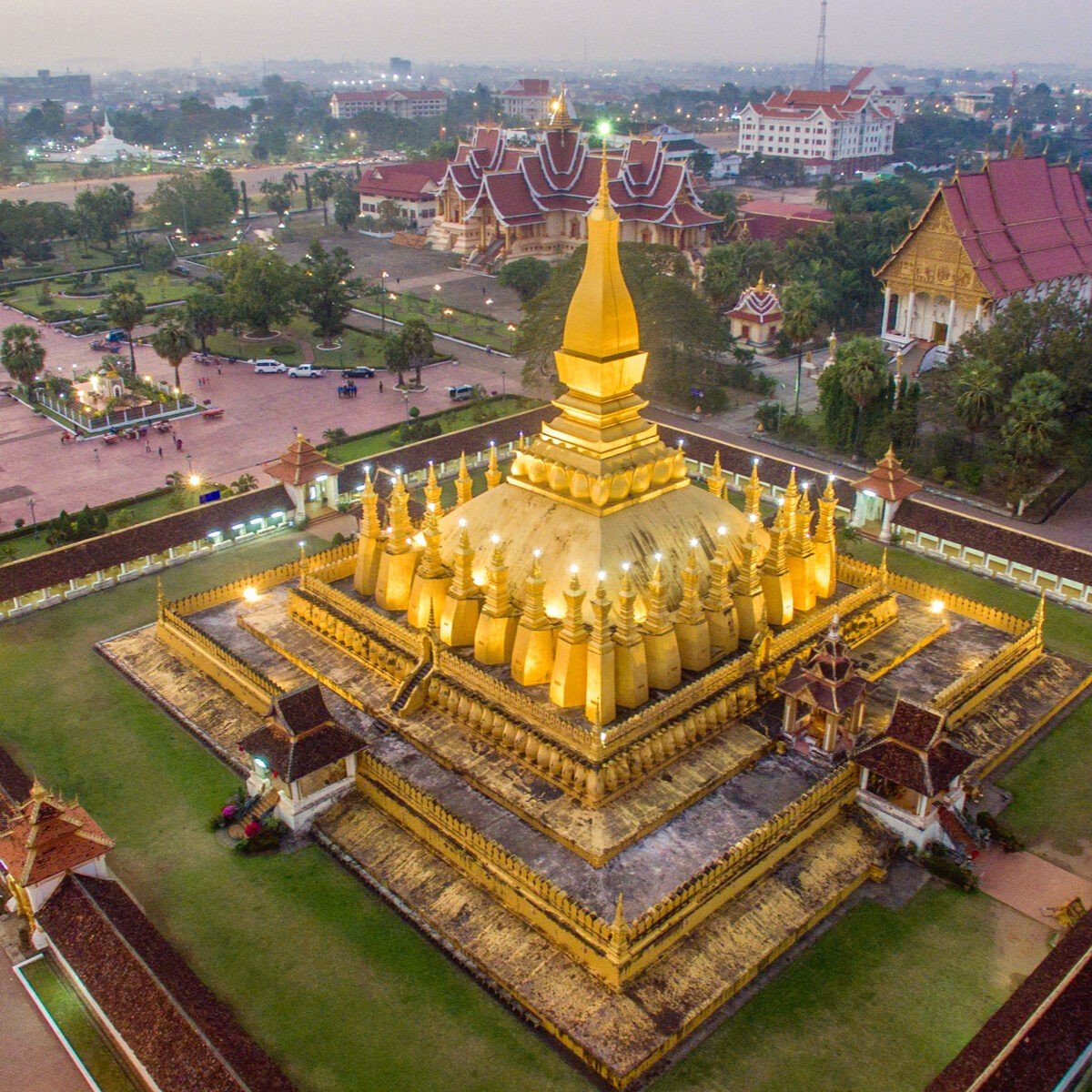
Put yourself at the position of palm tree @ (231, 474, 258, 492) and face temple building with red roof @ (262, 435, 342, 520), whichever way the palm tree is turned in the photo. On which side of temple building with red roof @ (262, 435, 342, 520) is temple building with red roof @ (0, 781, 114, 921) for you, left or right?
right

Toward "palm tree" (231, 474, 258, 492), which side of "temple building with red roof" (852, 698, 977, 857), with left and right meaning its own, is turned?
back

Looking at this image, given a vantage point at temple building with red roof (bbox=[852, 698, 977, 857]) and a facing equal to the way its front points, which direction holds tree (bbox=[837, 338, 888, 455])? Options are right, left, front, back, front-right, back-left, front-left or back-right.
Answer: back-left

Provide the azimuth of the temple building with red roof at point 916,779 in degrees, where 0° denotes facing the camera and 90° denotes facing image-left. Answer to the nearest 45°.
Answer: approximately 315°

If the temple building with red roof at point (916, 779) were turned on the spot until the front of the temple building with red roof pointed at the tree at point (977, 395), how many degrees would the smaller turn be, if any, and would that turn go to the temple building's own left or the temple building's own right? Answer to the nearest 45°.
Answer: approximately 135° to the temple building's own left

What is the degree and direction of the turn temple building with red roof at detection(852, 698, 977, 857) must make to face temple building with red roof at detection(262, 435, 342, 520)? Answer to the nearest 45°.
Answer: approximately 180°

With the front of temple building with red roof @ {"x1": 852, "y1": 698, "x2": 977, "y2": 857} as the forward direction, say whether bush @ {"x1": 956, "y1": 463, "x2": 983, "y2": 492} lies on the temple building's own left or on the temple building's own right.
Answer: on the temple building's own left

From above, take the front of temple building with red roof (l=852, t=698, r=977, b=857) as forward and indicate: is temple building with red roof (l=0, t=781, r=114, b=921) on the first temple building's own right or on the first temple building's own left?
on the first temple building's own right
